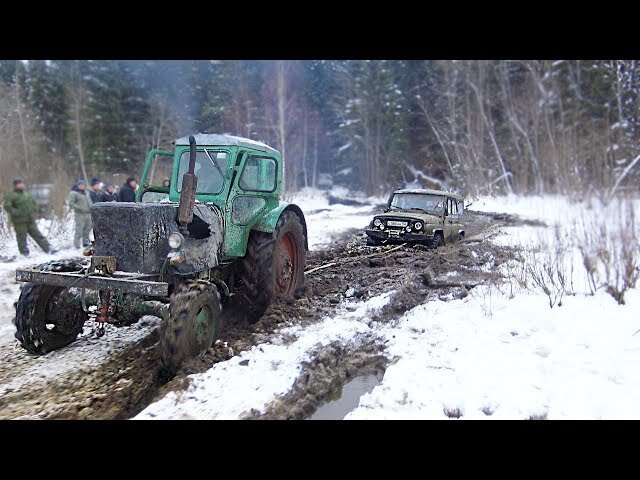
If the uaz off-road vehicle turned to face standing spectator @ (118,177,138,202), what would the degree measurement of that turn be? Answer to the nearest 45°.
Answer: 0° — it already faces them

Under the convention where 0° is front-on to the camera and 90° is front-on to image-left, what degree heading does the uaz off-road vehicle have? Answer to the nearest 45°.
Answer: approximately 45°

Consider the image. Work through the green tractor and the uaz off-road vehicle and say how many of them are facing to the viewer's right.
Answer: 0

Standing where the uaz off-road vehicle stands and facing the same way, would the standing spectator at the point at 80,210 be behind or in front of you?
in front

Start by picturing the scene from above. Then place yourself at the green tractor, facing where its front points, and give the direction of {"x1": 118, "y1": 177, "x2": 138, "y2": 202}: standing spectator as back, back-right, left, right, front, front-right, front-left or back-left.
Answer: back-right

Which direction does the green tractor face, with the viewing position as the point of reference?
facing the viewer and to the left of the viewer

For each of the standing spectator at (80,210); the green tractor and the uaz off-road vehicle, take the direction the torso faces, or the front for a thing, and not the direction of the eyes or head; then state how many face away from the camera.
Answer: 0

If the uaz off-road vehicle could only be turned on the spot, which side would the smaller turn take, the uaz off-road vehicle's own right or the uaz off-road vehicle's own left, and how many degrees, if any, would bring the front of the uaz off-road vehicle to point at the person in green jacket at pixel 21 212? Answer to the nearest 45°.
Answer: approximately 45° to the uaz off-road vehicle's own right

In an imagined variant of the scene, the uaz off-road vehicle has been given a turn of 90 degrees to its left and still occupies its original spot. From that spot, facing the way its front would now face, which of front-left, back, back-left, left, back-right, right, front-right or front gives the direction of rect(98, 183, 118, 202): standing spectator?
back-right
